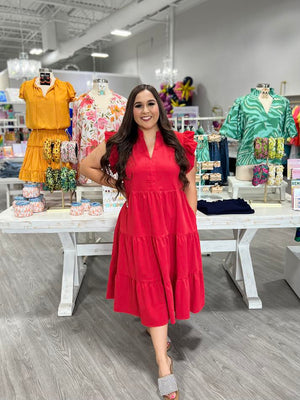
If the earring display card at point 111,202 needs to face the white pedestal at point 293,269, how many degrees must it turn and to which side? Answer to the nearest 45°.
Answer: approximately 90° to its left

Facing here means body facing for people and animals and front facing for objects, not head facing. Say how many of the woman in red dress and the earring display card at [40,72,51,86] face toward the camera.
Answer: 2

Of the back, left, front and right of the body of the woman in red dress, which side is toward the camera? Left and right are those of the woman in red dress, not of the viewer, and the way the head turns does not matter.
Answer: front

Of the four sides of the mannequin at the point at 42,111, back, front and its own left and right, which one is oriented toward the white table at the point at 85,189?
left

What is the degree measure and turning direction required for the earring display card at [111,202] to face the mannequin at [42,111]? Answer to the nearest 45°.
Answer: approximately 135° to its right

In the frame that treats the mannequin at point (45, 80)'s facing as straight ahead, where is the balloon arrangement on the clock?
The balloon arrangement is roughly at 7 o'clock from the mannequin.

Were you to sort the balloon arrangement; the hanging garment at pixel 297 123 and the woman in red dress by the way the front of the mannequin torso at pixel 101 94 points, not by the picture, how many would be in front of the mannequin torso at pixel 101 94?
1

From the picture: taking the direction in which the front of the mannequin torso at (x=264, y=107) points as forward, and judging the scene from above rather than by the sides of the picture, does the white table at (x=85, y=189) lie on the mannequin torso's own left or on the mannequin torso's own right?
on the mannequin torso's own right

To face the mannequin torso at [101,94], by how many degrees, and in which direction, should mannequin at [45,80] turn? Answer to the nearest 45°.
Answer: approximately 45° to its left

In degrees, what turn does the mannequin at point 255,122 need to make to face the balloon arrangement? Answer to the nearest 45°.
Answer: approximately 180°

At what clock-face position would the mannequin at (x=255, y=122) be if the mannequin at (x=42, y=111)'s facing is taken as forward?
the mannequin at (x=255, y=122) is roughly at 10 o'clock from the mannequin at (x=42, y=111).
